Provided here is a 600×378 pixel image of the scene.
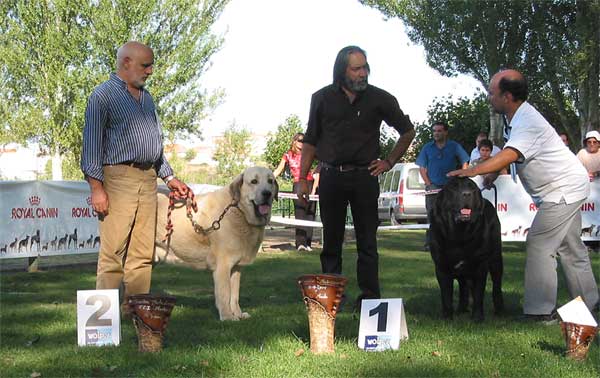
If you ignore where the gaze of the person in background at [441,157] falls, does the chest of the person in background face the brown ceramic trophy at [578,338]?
yes

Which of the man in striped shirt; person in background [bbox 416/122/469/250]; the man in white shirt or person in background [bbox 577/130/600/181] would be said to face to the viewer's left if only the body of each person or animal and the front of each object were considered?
the man in white shirt

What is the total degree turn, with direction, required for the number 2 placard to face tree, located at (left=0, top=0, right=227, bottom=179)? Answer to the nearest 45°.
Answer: approximately 180°

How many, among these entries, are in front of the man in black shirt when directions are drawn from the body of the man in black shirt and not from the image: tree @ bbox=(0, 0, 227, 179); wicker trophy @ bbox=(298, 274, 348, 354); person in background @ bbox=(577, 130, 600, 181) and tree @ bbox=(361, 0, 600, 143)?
1

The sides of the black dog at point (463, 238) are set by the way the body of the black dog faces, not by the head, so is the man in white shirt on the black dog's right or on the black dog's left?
on the black dog's left

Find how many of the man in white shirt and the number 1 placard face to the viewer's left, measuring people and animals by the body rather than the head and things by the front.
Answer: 1

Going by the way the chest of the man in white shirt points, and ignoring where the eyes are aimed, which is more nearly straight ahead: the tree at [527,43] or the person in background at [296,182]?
the person in background
